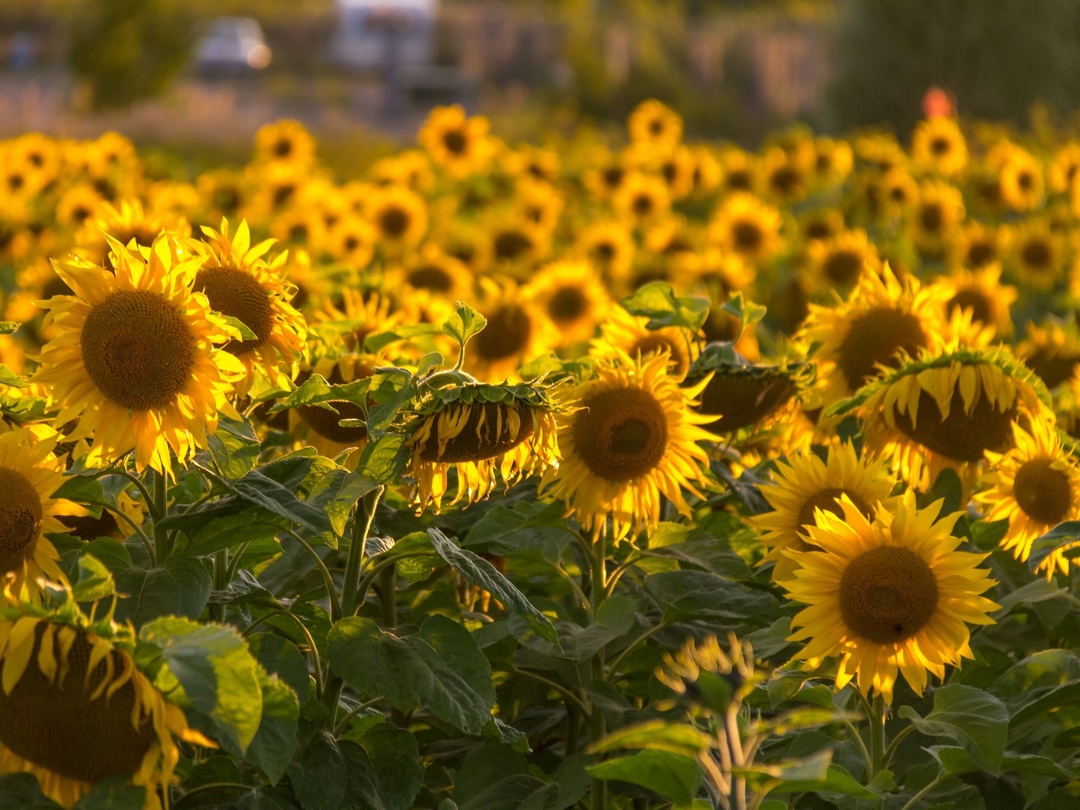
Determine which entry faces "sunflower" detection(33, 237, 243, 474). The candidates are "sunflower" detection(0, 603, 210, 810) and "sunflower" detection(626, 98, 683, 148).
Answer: "sunflower" detection(626, 98, 683, 148)

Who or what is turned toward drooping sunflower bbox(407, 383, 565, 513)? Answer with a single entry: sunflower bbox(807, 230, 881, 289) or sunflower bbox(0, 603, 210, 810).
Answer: sunflower bbox(807, 230, 881, 289)

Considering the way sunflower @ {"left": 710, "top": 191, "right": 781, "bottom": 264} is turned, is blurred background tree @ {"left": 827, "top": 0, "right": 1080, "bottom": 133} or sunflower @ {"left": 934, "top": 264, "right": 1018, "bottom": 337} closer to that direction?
the sunflower

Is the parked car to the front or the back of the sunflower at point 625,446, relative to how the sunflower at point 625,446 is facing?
to the back

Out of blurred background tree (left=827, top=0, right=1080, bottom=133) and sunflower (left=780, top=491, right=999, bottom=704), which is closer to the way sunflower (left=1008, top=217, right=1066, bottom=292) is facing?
the sunflower

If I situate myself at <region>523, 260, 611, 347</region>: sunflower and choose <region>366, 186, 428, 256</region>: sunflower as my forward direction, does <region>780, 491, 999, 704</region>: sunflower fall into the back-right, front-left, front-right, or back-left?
back-left

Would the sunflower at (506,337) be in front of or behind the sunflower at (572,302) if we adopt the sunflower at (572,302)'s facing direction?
in front

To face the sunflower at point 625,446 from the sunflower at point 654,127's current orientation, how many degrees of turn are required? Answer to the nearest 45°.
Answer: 0° — it already faces it

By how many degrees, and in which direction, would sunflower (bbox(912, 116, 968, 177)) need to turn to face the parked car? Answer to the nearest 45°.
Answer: approximately 135° to its right
